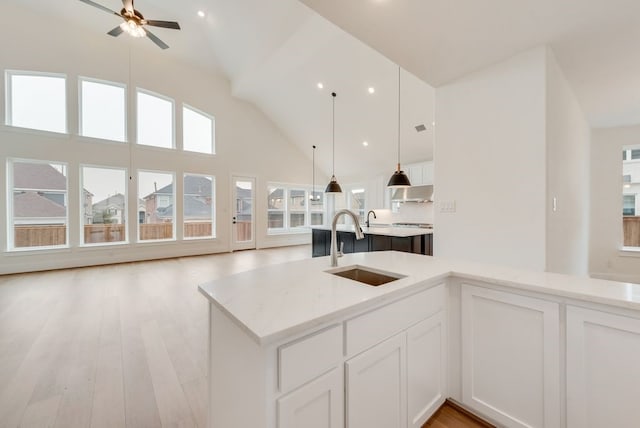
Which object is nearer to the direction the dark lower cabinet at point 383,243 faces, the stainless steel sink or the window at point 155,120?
the stainless steel sink

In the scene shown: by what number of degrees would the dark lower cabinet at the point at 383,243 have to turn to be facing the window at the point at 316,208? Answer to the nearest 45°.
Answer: approximately 135° to its right

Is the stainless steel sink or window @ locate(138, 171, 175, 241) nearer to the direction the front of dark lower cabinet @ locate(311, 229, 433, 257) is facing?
the stainless steel sink

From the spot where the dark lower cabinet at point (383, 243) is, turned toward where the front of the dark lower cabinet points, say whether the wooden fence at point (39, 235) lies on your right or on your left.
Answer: on your right

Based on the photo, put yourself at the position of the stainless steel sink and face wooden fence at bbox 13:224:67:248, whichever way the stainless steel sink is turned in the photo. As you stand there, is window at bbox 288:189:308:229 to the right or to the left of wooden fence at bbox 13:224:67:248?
right

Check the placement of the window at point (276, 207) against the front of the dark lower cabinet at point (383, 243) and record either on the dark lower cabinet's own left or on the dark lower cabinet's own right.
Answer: on the dark lower cabinet's own right

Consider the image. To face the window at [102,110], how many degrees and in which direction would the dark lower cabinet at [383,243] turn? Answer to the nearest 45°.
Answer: approximately 90° to its right

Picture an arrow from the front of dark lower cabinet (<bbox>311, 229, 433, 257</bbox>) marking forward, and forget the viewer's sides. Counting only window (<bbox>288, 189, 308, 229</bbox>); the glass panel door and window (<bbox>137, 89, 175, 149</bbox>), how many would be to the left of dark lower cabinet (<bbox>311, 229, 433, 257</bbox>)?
0

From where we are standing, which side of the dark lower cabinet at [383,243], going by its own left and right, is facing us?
front

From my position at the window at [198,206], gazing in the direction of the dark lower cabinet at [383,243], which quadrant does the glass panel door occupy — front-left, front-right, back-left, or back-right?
front-left

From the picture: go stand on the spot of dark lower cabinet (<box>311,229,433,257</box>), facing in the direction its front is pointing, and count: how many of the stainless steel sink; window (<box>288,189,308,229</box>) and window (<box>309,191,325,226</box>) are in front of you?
1

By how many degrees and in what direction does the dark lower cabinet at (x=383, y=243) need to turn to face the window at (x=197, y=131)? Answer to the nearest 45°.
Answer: approximately 90° to its right

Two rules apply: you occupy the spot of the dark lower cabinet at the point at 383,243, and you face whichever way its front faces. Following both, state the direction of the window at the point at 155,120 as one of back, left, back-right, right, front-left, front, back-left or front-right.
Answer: right

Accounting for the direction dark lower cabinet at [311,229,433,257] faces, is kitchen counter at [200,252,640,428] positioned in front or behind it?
in front

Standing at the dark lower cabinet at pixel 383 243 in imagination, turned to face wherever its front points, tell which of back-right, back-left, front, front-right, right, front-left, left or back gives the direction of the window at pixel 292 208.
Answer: back-right

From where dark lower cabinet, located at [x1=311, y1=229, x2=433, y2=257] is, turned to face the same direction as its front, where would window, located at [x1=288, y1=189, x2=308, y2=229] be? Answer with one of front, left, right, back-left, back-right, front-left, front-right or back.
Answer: back-right

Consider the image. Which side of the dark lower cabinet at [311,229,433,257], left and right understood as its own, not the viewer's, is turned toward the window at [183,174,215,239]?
right
